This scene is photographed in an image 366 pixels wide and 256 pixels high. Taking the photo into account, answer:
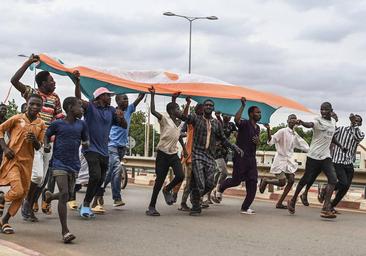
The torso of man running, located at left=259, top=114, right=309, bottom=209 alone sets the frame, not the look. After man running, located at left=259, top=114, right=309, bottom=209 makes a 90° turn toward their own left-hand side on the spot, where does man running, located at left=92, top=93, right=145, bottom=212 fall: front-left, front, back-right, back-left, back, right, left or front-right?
back

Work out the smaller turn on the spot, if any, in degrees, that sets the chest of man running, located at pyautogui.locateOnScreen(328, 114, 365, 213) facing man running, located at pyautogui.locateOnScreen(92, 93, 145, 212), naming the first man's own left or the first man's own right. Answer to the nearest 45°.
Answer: approximately 90° to the first man's own right

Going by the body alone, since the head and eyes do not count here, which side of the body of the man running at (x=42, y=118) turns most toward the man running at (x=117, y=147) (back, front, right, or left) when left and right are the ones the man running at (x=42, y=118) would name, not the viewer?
left

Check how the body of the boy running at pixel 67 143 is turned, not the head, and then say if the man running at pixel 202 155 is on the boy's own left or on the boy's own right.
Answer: on the boy's own left

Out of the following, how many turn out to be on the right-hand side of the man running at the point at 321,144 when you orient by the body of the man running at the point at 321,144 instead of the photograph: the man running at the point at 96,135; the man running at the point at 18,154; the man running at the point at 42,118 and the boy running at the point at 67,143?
4

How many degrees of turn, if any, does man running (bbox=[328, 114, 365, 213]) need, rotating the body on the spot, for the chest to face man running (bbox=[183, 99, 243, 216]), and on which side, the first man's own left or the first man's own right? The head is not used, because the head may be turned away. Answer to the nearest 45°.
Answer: approximately 90° to the first man's own right
